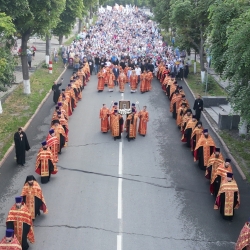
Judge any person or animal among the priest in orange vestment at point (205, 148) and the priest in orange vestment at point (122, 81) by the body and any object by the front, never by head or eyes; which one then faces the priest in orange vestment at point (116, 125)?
the priest in orange vestment at point (122, 81)

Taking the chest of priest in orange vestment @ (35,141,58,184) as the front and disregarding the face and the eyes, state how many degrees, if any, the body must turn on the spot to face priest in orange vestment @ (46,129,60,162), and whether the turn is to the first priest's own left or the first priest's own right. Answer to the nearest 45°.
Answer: approximately 180°

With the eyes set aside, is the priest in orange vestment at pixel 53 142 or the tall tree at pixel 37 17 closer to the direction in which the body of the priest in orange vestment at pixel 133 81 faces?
the priest in orange vestment

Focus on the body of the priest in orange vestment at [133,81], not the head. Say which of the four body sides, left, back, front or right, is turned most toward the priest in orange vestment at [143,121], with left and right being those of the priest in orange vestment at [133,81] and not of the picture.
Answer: front

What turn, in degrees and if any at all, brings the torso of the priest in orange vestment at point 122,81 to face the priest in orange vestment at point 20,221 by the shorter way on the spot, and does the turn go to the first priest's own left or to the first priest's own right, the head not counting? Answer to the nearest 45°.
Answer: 0° — they already face them

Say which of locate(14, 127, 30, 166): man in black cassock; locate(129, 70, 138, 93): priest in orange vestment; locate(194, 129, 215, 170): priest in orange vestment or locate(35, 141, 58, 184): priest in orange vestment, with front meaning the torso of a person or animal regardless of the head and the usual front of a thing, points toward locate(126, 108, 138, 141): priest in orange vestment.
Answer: locate(129, 70, 138, 93): priest in orange vestment

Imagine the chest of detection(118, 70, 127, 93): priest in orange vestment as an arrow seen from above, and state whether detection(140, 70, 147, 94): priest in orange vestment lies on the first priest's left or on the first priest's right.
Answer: on the first priest's left

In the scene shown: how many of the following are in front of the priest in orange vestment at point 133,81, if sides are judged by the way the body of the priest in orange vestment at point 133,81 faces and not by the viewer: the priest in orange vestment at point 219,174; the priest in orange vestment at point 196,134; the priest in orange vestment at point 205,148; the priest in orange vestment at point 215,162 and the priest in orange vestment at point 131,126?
5

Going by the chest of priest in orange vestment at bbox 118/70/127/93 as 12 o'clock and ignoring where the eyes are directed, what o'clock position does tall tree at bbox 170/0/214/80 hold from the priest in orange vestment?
The tall tree is roughly at 8 o'clock from the priest in orange vestment.

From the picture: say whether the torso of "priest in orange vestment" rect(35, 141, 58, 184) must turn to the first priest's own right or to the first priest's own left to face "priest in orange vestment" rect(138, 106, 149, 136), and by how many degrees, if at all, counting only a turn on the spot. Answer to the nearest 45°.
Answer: approximately 135° to the first priest's own left

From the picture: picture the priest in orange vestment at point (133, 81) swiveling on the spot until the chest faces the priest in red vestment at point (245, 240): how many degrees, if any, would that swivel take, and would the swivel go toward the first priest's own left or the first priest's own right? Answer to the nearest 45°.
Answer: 0° — they already face them

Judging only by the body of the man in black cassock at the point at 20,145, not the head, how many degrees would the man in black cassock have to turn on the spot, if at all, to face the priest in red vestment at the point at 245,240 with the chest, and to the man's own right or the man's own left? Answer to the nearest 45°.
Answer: approximately 45° to the man's own left
